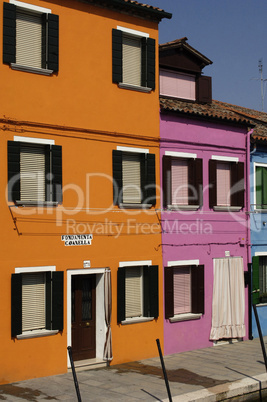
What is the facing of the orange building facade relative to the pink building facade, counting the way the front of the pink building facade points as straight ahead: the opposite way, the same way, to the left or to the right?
the same way

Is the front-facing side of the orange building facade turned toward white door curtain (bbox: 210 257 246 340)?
no

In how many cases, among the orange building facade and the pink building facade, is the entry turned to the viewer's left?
0

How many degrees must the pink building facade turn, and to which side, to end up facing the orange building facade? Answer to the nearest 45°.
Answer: approximately 90° to its right

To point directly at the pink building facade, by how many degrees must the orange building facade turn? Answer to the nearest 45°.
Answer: approximately 90° to its left

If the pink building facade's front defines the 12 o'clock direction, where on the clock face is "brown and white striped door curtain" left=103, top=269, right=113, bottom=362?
The brown and white striped door curtain is roughly at 3 o'clock from the pink building facade.
